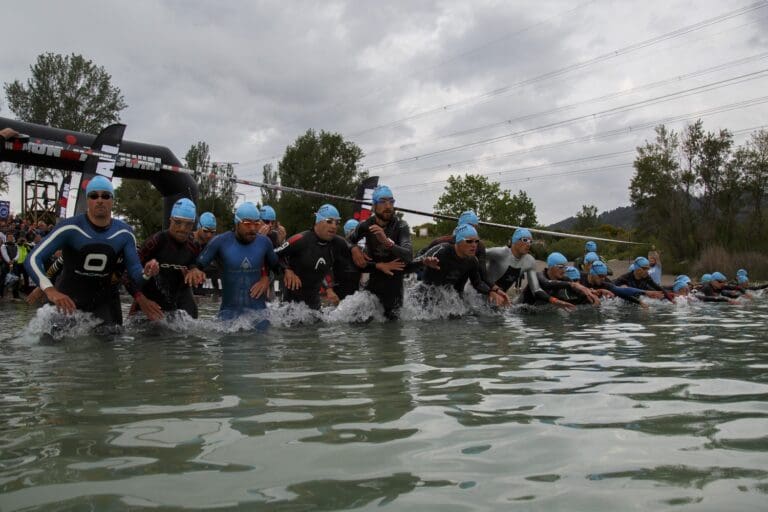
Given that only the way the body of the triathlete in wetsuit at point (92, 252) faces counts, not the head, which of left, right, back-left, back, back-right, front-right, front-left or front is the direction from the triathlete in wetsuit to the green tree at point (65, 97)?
back

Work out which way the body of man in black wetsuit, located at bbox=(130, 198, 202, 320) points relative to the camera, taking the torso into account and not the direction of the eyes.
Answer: toward the camera

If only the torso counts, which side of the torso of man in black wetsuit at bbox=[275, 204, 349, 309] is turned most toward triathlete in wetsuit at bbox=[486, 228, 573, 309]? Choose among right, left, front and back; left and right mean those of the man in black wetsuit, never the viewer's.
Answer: left

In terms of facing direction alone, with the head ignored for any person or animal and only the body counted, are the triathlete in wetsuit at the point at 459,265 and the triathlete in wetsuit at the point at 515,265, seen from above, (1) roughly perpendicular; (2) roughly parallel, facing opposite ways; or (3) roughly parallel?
roughly parallel

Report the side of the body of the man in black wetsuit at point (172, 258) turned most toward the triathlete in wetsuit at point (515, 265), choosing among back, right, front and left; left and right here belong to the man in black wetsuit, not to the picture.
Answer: left

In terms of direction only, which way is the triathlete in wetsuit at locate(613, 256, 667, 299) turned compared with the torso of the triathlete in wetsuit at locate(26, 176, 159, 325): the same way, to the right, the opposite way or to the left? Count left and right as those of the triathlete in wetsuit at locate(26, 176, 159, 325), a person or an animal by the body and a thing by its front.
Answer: the same way

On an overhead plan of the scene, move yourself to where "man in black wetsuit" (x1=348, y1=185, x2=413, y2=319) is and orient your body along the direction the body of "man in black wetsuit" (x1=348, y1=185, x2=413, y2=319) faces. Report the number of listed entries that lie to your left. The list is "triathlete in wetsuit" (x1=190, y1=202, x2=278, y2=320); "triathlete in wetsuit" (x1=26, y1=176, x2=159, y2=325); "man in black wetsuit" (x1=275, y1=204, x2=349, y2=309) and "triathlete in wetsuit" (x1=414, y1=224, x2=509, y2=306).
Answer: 1

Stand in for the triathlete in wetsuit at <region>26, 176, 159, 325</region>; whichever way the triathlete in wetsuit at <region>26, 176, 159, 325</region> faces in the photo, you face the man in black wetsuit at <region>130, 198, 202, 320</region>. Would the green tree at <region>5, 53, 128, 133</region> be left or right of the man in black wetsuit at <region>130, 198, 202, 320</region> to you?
left

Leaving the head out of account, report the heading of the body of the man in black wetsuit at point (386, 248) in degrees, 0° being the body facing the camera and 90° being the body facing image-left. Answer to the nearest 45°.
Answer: approximately 0°

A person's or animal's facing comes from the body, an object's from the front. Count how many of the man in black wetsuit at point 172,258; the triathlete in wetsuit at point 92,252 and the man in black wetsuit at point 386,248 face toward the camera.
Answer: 3

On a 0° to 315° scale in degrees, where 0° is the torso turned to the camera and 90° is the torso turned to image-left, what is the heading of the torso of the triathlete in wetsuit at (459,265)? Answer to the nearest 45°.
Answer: approximately 315°

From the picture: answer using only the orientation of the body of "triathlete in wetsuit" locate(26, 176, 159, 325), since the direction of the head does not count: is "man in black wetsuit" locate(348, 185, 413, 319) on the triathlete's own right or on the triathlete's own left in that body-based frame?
on the triathlete's own left

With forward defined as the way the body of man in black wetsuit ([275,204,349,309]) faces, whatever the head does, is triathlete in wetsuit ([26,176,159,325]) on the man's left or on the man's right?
on the man's right

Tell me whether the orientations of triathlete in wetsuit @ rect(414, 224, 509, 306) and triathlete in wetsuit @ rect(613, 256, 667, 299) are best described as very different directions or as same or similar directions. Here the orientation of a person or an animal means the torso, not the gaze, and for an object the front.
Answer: same or similar directions

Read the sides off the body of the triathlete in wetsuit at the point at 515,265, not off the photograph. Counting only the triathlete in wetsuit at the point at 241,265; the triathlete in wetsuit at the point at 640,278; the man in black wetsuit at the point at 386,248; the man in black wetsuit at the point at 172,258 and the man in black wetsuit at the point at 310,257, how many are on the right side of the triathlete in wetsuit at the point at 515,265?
4

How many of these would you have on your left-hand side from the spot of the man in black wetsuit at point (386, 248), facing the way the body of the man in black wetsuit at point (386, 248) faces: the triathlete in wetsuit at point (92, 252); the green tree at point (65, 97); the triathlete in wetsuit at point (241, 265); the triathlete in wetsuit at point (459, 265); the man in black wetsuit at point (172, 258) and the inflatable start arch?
1

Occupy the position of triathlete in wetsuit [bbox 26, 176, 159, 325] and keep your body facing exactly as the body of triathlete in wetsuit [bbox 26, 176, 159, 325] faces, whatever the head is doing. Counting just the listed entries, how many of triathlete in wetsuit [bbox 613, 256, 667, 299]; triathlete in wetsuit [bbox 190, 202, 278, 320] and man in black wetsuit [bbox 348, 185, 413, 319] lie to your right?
0
